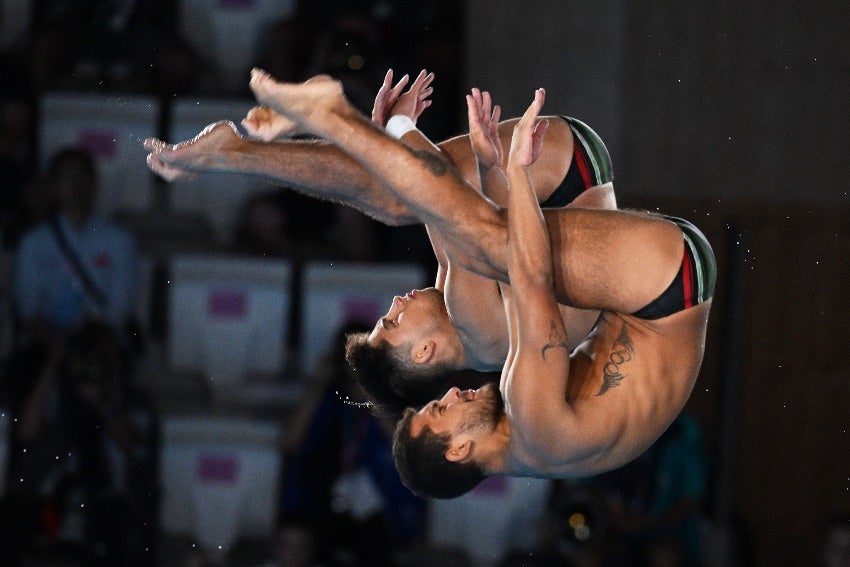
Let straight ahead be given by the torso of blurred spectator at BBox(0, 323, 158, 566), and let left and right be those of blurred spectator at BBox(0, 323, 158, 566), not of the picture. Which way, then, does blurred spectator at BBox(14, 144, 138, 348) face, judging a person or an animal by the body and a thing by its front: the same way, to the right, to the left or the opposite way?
the same way

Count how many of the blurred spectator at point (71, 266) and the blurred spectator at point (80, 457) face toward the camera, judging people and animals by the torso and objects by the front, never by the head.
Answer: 2

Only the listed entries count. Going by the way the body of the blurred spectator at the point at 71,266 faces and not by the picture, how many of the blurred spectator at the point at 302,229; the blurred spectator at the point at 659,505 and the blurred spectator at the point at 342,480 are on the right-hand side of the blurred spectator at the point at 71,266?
0

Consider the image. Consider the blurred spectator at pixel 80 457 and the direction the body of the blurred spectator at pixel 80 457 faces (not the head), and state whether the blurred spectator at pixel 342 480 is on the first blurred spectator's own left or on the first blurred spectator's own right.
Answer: on the first blurred spectator's own left

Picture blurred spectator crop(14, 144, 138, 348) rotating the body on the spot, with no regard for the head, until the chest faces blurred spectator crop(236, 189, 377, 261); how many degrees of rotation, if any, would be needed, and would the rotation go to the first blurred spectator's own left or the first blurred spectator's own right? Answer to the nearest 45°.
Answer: approximately 90° to the first blurred spectator's own left

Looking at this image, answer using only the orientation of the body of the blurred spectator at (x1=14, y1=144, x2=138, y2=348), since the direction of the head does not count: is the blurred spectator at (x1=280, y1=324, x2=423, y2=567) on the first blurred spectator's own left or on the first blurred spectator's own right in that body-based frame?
on the first blurred spectator's own left

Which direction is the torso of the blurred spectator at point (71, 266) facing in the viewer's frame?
toward the camera

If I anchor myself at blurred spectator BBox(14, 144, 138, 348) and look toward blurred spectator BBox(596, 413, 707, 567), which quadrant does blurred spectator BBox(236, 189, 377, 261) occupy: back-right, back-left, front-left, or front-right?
front-left

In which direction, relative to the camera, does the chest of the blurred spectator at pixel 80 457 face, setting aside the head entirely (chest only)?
toward the camera
